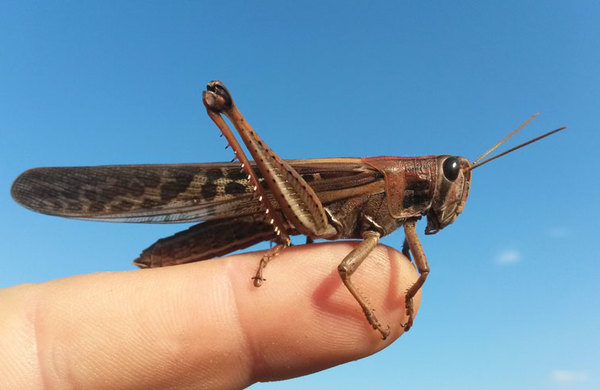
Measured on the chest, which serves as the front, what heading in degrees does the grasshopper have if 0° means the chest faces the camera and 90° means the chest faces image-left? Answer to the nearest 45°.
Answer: approximately 270°
